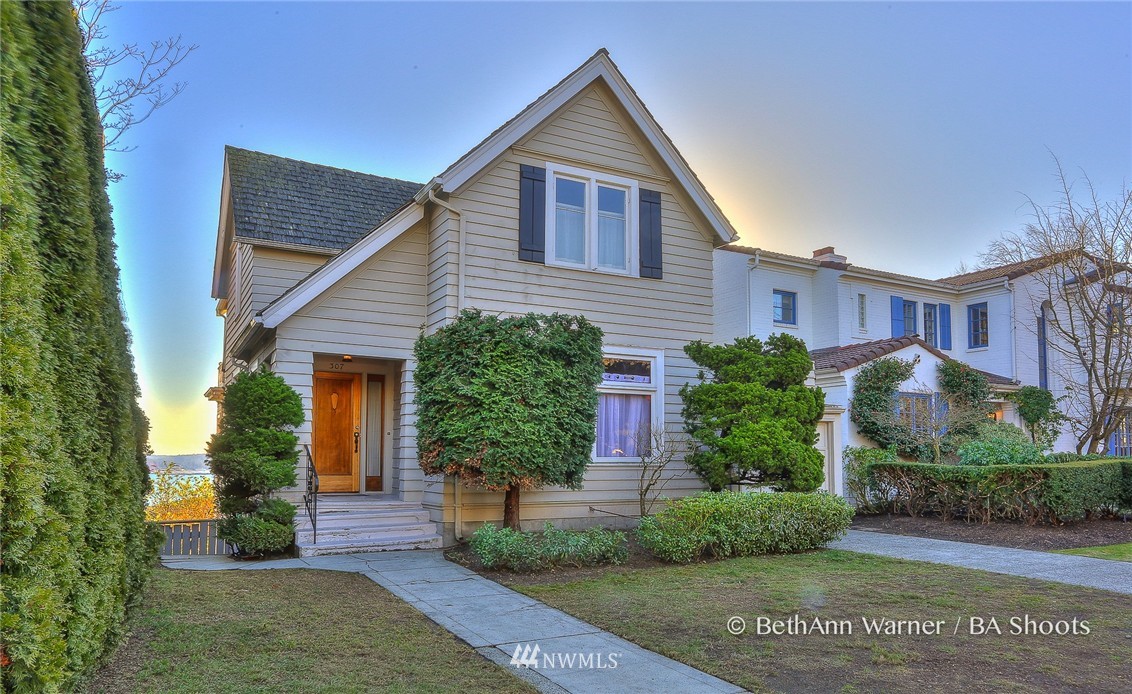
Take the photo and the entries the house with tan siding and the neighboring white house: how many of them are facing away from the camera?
0

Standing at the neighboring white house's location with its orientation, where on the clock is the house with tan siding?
The house with tan siding is roughly at 2 o'clock from the neighboring white house.

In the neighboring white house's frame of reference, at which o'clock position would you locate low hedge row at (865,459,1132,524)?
The low hedge row is roughly at 1 o'clock from the neighboring white house.

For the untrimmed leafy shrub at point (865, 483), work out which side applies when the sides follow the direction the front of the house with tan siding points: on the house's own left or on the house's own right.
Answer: on the house's own left

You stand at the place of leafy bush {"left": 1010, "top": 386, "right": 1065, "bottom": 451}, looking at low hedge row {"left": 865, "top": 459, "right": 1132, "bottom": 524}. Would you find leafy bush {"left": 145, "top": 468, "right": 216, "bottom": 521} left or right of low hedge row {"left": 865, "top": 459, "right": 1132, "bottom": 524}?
right

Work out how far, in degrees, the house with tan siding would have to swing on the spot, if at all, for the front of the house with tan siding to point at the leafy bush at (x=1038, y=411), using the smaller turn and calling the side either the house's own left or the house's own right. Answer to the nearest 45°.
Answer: approximately 90° to the house's own left

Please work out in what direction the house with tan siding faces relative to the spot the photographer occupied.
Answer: facing the viewer and to the right of the viewer

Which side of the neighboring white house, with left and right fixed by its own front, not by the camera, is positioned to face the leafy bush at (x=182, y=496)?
right

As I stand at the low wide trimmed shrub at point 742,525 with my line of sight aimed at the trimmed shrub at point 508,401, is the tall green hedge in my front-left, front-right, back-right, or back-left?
front-left

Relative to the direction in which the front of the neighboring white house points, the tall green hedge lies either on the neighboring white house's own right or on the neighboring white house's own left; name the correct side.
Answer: on the neighboring white house's own right

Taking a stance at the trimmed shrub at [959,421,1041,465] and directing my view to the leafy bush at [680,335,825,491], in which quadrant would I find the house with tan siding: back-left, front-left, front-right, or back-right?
front-right
